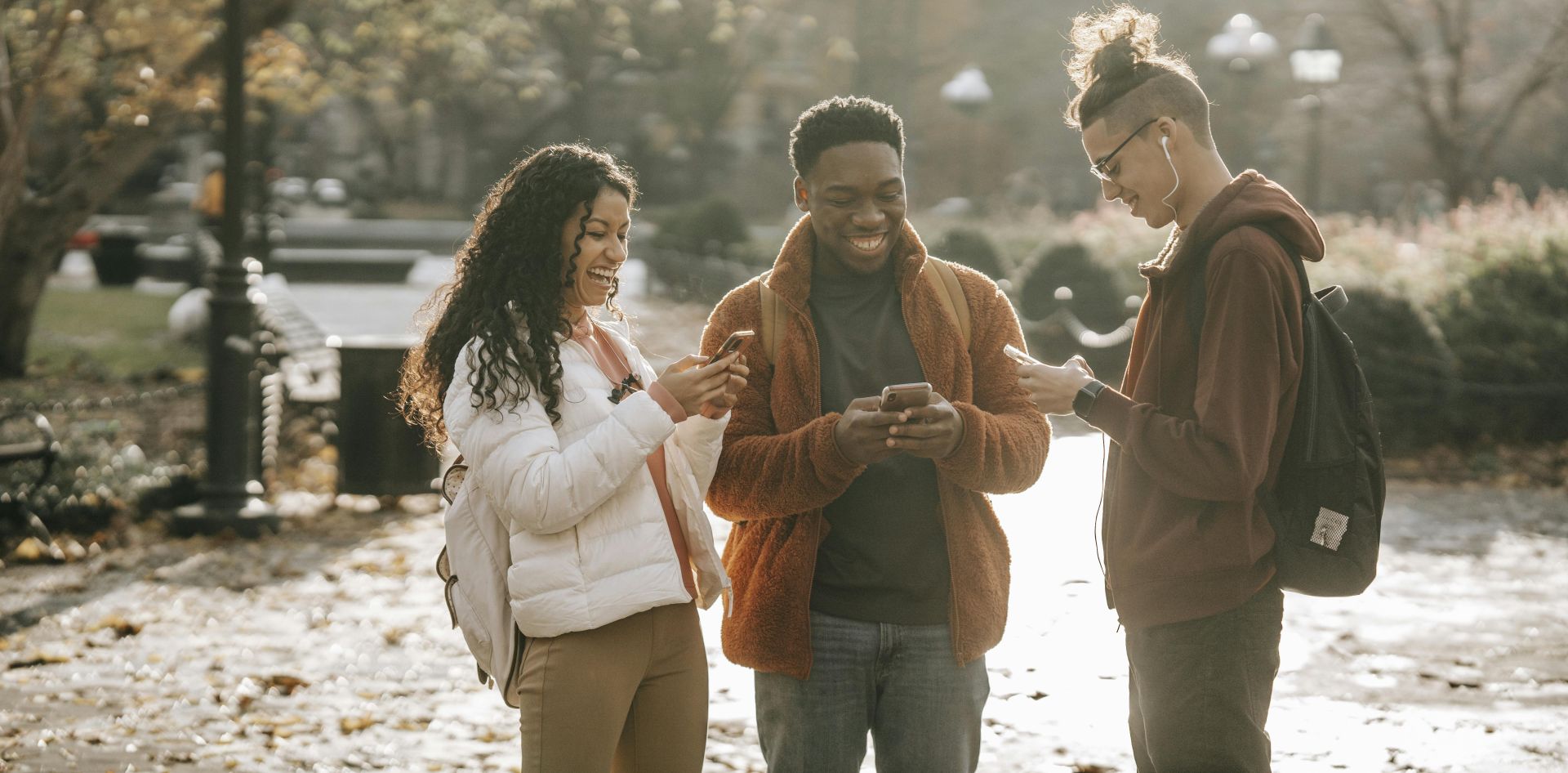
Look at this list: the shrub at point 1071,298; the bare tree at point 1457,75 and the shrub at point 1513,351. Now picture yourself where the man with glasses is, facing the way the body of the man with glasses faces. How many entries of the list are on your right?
3

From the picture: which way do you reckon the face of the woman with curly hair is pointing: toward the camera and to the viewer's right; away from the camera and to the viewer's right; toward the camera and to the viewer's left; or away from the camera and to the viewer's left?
toward the camera and to the viewer's right

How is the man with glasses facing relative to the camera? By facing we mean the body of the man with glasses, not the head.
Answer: to the viewer's left

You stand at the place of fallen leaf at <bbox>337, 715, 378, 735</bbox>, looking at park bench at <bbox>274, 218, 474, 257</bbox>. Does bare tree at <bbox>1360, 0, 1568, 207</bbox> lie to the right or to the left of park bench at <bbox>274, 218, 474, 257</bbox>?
right

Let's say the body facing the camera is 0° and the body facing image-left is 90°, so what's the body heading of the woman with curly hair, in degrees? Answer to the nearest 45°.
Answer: approximately 315°

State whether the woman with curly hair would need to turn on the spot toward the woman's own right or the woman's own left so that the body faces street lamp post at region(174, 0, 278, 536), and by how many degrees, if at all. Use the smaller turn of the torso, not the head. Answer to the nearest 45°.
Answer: approximately 135° to the woman's own left

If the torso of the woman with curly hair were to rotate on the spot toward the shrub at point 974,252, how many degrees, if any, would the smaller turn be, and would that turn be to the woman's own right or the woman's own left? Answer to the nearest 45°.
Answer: approximately 135° to the woman's own left

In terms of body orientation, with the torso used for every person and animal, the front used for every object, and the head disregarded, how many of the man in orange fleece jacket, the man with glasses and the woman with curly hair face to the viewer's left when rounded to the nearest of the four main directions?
1

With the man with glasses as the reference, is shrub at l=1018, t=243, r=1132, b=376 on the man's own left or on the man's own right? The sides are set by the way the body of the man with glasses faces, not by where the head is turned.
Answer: on the man's own right

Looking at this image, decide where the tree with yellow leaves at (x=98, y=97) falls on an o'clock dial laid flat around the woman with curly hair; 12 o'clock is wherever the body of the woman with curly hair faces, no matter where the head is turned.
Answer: The tree with yellow leaves is roughly at 7 o'clock from the woman with curly hair.

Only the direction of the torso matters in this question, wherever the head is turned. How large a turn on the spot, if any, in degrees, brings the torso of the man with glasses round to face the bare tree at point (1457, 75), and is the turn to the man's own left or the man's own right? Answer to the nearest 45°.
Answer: approximately 90° to the man's own right

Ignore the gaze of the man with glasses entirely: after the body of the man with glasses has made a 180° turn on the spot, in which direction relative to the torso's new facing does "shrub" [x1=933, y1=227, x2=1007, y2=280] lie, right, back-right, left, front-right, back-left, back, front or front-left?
left

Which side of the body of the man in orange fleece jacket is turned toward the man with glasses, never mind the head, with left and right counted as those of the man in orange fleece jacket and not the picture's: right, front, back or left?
left

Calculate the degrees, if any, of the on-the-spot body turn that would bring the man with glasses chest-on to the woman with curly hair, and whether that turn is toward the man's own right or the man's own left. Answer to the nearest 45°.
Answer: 0° — they already face them

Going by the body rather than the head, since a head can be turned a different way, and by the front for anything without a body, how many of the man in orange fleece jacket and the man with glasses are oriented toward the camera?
1
